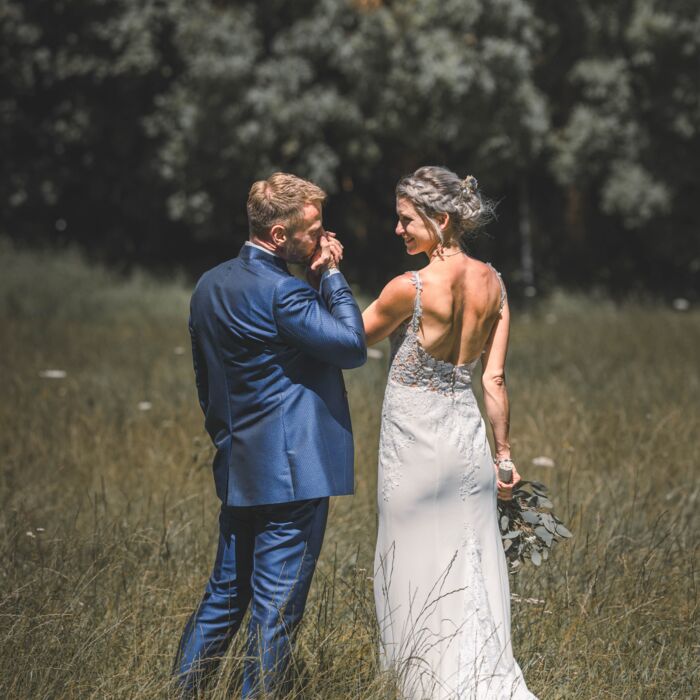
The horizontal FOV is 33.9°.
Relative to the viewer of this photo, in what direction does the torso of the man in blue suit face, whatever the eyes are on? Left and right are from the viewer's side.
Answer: facing away from the viewer and to the right of the viewer

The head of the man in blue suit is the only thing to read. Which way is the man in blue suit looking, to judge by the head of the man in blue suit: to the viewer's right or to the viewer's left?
to the viewer's right

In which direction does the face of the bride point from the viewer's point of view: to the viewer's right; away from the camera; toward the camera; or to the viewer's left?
to the viewer's left

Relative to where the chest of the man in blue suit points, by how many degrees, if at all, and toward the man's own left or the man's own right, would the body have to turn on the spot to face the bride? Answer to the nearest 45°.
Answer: approximately 45° to the man's own right
